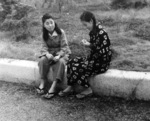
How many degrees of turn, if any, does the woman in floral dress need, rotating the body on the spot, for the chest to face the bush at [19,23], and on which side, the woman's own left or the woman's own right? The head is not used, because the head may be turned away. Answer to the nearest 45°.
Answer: approximately 45° to the woman's own right

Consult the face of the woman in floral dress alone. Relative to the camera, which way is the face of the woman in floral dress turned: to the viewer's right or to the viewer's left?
to the viewer's left

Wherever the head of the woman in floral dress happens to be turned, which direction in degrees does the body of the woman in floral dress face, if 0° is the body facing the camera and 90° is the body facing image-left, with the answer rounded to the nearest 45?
approximately 90°

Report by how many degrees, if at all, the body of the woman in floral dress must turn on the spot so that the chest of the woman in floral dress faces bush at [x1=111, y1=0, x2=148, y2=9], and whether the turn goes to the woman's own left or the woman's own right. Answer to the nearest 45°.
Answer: approximately 90° to the woman's own right

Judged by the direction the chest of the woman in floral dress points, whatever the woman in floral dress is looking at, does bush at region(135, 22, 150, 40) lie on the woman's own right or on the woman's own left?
on the woman's own right
